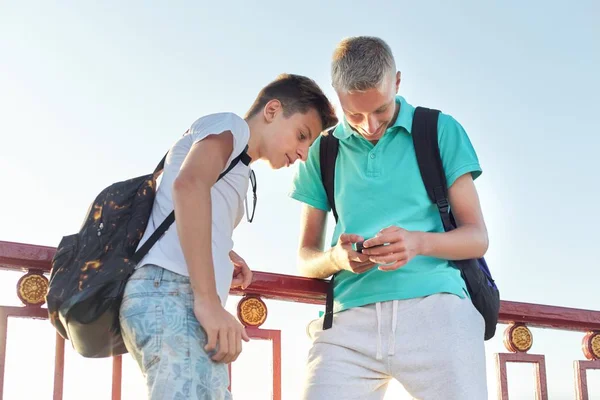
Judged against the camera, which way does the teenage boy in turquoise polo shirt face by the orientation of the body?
toward the camera

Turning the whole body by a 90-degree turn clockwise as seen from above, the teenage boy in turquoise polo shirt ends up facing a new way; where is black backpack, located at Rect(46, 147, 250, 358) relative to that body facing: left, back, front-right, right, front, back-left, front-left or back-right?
front-left

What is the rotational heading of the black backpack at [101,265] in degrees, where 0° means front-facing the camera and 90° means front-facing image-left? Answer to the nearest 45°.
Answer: approximately 90°
